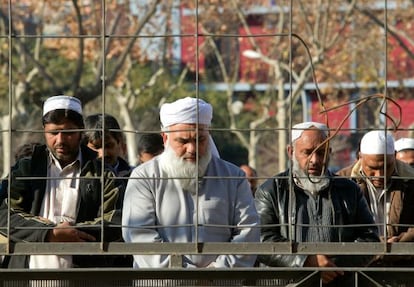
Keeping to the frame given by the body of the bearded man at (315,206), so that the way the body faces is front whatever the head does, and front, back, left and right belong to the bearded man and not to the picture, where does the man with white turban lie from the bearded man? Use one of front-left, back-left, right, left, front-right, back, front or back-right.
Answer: front-right

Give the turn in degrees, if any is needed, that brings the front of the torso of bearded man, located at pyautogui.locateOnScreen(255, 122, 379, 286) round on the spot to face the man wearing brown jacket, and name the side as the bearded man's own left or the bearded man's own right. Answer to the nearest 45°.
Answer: approximately 135° to the bearded man's own left

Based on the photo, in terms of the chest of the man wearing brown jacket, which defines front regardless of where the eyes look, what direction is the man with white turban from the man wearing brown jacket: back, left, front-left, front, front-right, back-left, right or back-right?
front-right

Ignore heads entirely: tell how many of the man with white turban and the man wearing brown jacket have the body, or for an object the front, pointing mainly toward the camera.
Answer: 2
